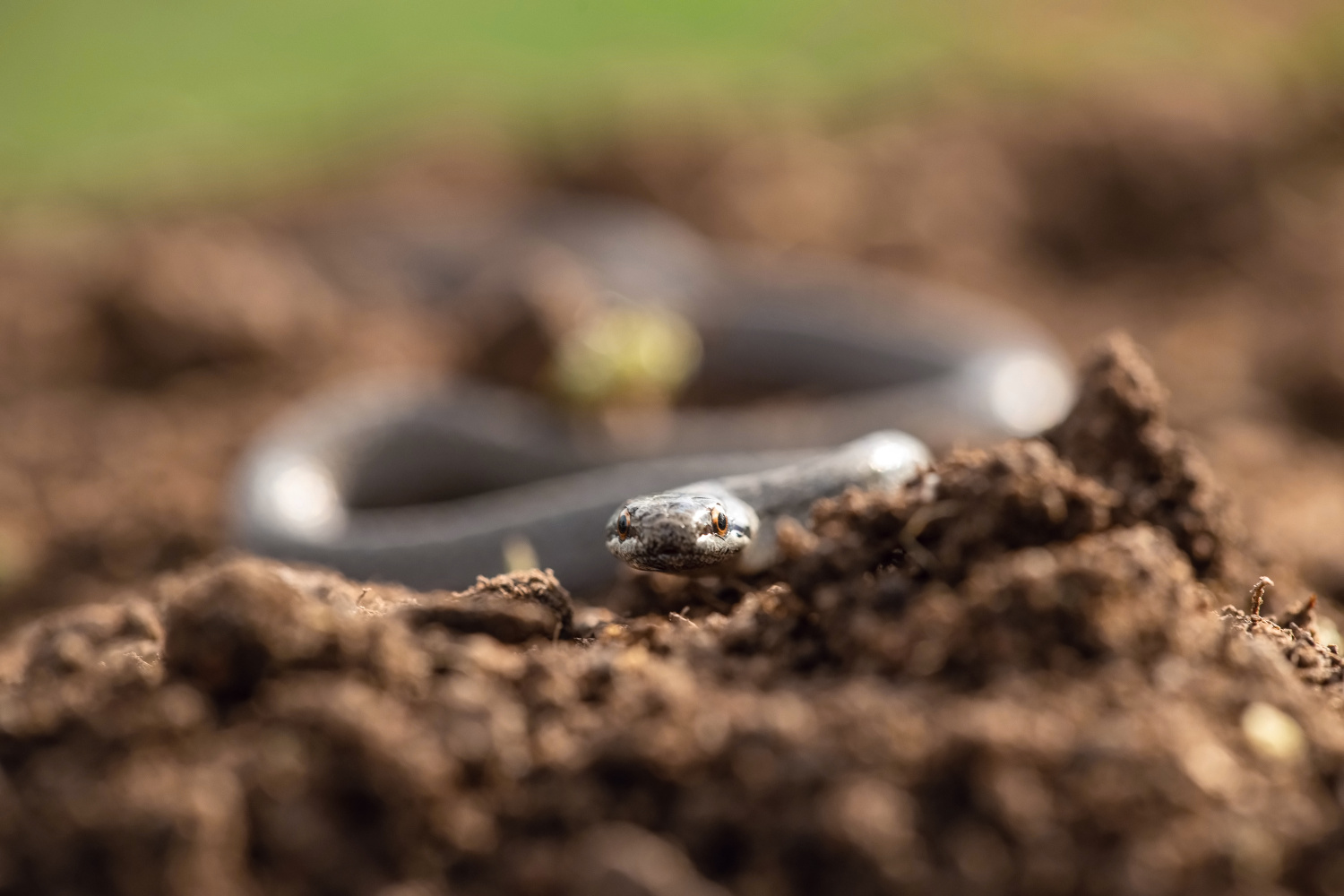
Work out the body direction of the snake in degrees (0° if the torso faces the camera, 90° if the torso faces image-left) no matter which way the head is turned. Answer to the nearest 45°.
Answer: approximately 0°
